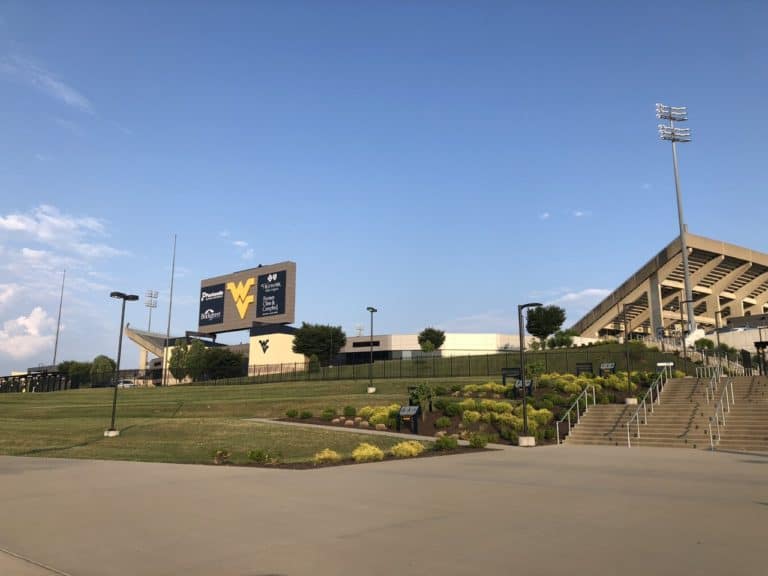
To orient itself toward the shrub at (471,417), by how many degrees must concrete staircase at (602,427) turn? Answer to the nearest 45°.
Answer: approximately 90° to its right

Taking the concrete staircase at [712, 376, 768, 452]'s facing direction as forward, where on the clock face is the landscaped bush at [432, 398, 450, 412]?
The landscaped bush is roughly at 3 o'clock from the concrete staircase.

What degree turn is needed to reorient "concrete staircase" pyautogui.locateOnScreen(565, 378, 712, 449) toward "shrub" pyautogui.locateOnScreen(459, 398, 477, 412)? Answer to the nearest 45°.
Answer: approximately 90° to its right

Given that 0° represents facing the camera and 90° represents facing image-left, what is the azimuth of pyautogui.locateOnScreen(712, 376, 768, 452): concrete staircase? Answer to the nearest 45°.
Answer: approximately 0°

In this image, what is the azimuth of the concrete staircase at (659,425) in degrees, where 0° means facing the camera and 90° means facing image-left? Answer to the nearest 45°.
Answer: approximately 0°

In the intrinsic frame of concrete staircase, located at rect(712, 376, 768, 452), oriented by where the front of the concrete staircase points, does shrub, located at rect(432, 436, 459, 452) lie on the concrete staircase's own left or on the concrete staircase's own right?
on the concrete staircase's own right

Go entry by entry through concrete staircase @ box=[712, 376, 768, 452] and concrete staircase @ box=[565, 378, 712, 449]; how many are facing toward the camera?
2
